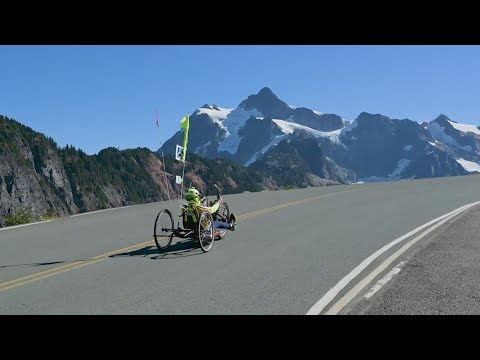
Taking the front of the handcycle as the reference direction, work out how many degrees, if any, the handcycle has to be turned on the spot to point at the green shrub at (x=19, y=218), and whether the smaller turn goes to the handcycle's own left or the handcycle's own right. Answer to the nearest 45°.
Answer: approximately 90° to the handcycle's own left

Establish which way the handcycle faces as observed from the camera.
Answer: facing away from the viewer and to the right of the viewer
